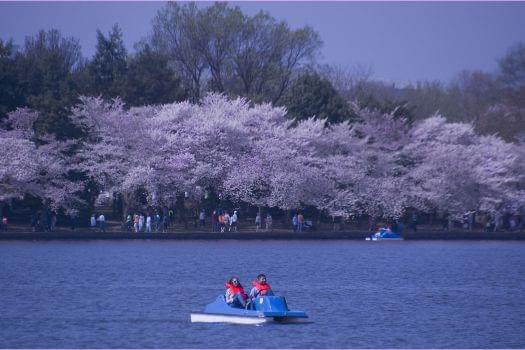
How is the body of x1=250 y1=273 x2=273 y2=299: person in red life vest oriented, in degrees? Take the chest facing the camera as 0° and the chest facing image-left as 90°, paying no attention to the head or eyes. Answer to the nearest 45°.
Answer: approximately 315°

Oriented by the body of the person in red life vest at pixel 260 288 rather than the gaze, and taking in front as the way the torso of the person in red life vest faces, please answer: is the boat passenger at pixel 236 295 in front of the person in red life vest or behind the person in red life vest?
behind
